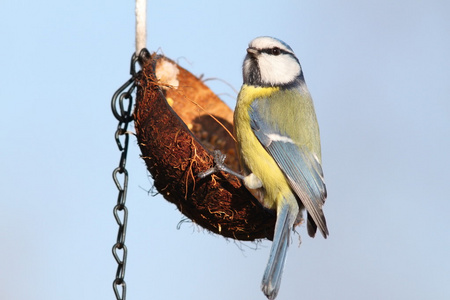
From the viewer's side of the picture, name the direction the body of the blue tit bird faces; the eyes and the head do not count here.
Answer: to the viewer's left
